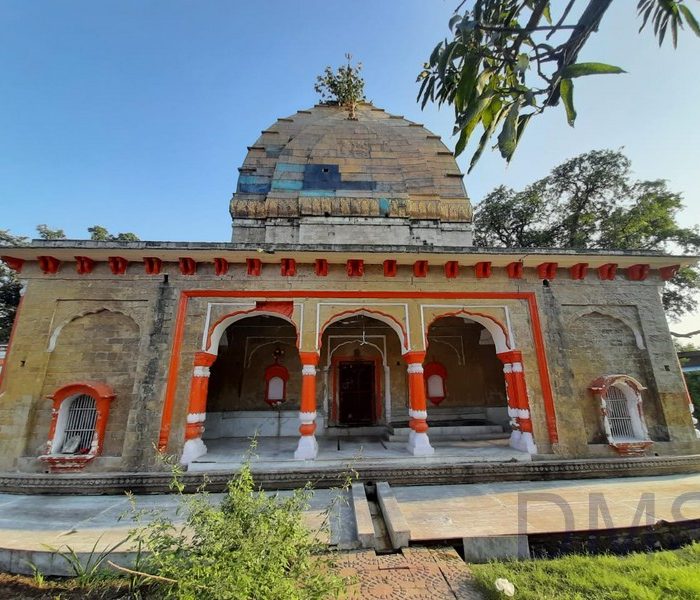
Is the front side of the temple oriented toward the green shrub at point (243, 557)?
yes

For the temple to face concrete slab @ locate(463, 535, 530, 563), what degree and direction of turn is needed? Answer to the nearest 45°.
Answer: approximately 45° to its left

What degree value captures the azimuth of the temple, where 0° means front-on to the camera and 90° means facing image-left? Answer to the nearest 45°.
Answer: approximately 0°

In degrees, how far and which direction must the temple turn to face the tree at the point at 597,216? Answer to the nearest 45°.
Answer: approximately 135° to its left
